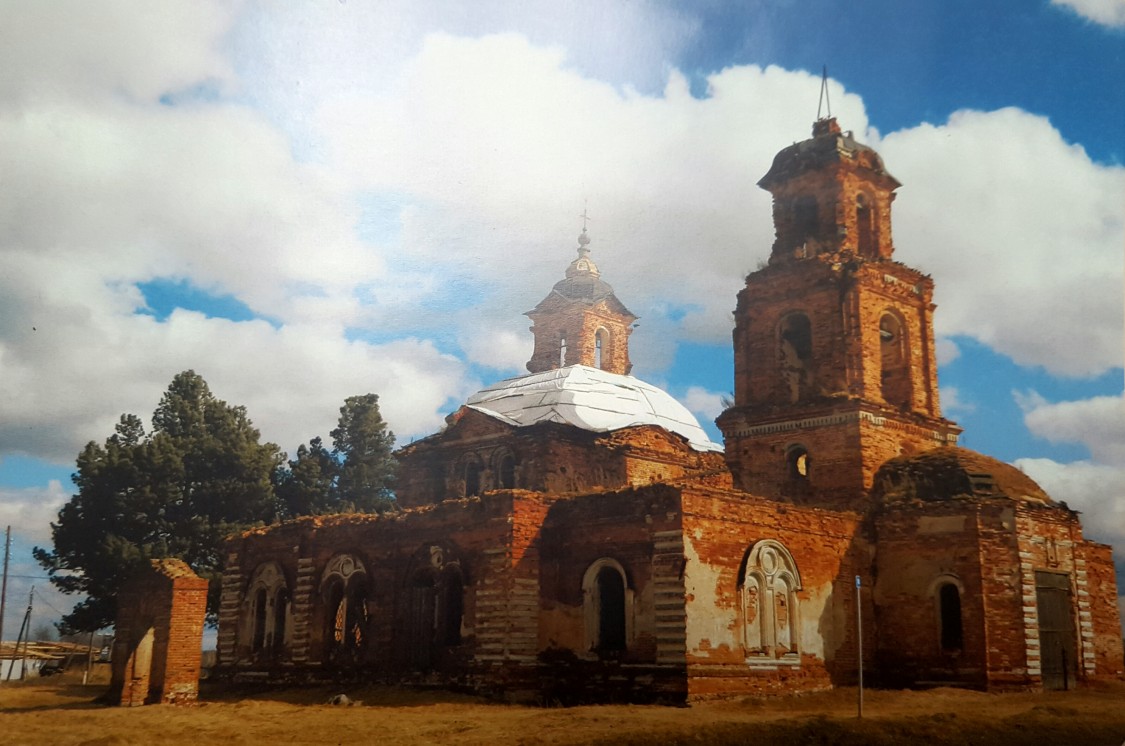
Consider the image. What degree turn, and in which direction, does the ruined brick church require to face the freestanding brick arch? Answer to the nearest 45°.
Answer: approximately 135° to its right

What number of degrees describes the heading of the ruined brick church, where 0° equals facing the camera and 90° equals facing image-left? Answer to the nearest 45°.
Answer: approximately 315°

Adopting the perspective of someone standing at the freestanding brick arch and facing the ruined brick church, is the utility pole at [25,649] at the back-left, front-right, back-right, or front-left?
back-left

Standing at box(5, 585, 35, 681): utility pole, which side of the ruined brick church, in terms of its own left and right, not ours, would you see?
back
